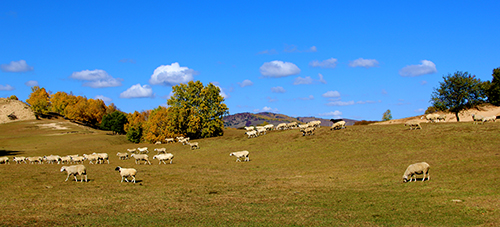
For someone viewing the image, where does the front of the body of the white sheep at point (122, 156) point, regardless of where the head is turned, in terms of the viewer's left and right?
facing to the left of the viewer
